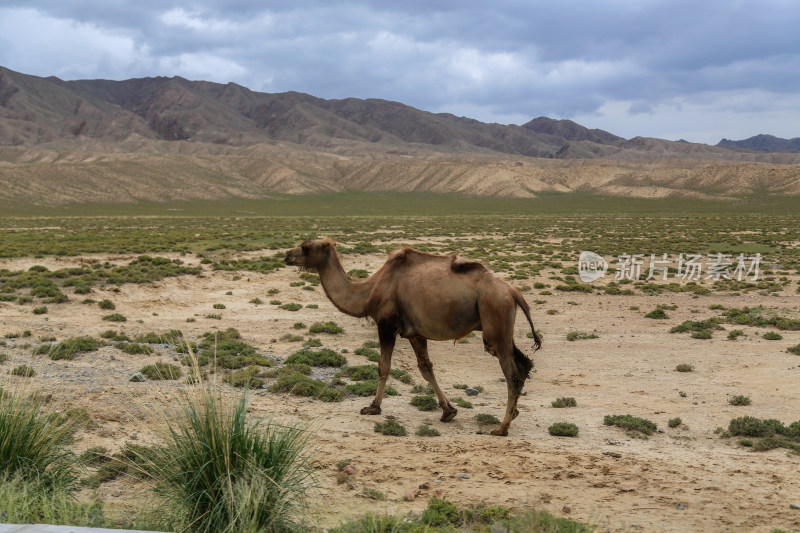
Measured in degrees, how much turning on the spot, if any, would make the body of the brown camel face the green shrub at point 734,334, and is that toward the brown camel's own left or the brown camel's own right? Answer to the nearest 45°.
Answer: approximately 135° to the brown camel's own right

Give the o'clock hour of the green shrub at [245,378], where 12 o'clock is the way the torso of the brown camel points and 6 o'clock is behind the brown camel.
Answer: The green shrub is roughly at 1 o'clock from the brown camel.

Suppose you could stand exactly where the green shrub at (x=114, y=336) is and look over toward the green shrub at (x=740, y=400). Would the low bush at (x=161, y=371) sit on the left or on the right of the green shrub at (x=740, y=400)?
right

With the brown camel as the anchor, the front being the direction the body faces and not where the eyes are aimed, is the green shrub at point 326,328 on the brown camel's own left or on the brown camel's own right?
on the brown camel's own right

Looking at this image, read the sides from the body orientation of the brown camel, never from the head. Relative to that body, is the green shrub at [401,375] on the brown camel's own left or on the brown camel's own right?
on the brown camel's own right

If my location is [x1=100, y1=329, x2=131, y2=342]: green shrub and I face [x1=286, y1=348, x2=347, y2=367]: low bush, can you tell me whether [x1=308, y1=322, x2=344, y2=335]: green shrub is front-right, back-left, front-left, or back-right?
front-left

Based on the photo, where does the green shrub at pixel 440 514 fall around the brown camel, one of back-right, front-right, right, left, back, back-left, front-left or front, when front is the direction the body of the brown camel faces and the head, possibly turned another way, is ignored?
left

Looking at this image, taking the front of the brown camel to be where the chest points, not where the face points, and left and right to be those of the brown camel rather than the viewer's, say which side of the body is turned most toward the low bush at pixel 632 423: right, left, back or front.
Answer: back

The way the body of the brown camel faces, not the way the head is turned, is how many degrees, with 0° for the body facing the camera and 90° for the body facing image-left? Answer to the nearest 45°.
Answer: approximately 90°

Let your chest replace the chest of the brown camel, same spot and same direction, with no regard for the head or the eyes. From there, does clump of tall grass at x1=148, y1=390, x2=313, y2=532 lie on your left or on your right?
on your left

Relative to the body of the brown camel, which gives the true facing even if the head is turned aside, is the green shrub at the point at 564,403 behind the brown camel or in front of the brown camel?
behind

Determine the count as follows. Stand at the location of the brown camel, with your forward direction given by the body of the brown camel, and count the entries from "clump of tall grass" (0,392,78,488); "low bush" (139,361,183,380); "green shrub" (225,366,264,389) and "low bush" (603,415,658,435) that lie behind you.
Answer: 1
